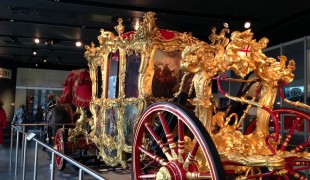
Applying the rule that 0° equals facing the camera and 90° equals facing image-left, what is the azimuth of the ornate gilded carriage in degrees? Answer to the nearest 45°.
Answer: approximately 135°
